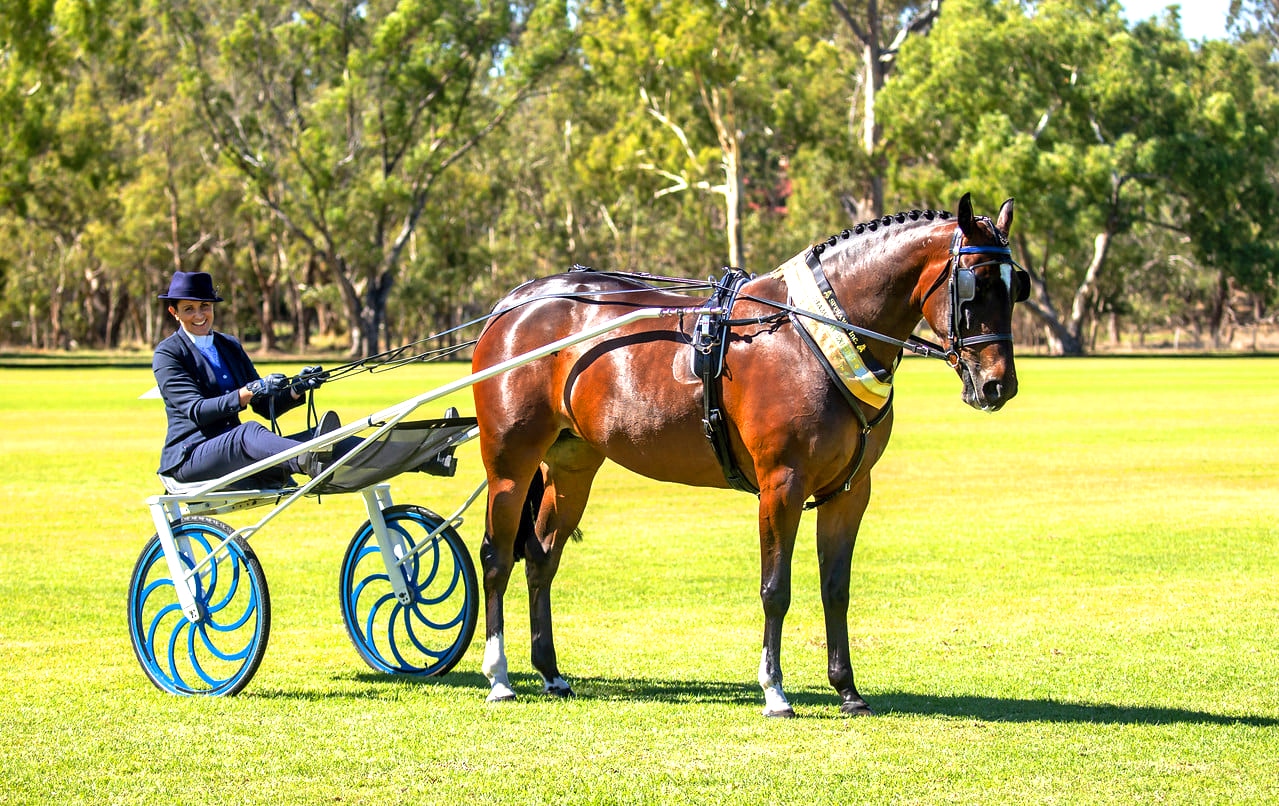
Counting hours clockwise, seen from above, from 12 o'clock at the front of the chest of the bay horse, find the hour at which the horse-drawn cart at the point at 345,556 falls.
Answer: The horse-drawn cart is roughly at 5 o'clock from the bay horse.

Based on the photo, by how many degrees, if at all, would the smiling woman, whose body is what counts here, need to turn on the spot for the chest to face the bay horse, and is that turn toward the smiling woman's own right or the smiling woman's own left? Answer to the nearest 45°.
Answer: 0° — they already face it

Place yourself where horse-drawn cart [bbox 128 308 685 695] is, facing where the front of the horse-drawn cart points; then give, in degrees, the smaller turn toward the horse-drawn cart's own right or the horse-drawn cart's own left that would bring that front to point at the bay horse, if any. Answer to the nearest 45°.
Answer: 0° — it already faces it

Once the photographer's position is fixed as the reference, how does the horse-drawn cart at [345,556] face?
facing the viewer and to the right of the viewer

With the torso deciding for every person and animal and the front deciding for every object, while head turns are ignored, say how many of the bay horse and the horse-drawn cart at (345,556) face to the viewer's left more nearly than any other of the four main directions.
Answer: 0

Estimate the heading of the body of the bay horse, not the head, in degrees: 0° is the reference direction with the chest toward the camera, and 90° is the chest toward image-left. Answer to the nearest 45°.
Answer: approximately 315°
